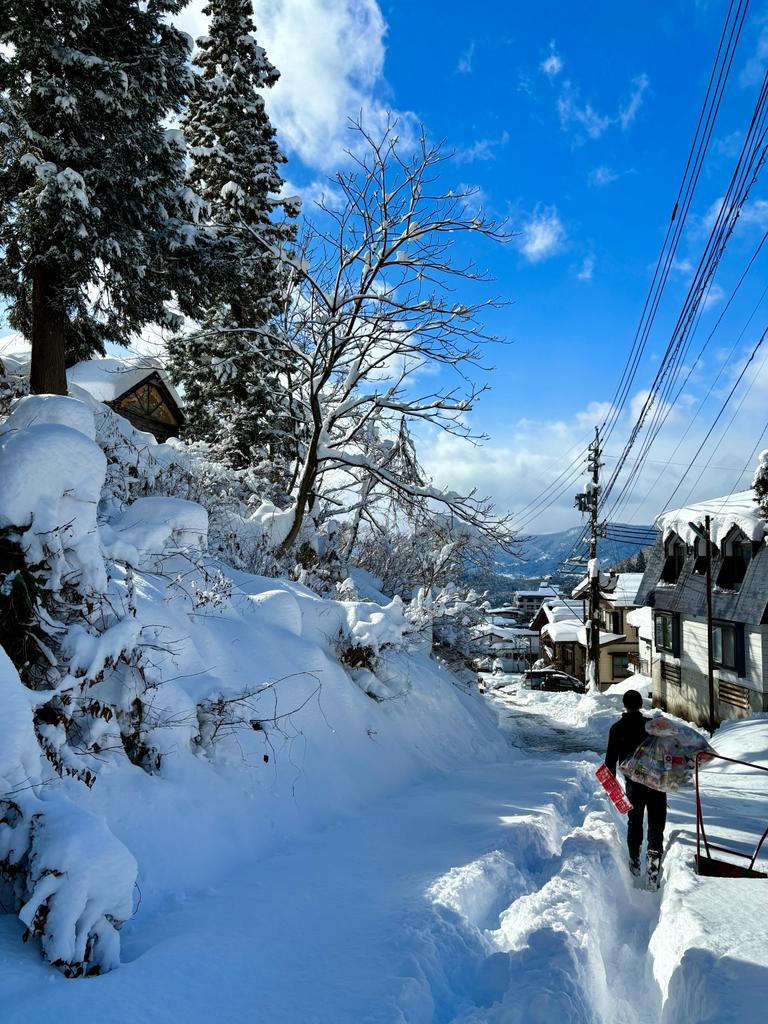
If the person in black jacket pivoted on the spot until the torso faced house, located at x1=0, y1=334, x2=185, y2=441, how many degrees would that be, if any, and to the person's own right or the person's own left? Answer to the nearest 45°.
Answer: approximately 45° to the person's own left

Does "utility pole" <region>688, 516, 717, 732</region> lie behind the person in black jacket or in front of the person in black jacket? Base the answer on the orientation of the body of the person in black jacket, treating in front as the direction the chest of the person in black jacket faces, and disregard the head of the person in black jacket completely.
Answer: in front

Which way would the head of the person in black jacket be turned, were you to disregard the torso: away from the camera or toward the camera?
away from the camera

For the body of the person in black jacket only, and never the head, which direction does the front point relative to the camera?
away from the camera

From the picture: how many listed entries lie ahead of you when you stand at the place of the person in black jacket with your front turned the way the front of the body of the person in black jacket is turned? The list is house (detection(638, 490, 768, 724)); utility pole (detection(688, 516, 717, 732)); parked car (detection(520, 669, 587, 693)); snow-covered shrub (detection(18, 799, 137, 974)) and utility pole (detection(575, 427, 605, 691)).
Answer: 4

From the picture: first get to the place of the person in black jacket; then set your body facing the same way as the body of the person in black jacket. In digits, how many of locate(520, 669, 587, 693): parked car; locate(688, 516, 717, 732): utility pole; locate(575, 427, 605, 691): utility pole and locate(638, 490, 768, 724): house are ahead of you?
4

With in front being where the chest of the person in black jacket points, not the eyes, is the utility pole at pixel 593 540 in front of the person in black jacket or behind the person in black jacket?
in front

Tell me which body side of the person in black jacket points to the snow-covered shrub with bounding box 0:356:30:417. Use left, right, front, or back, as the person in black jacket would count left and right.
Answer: left
